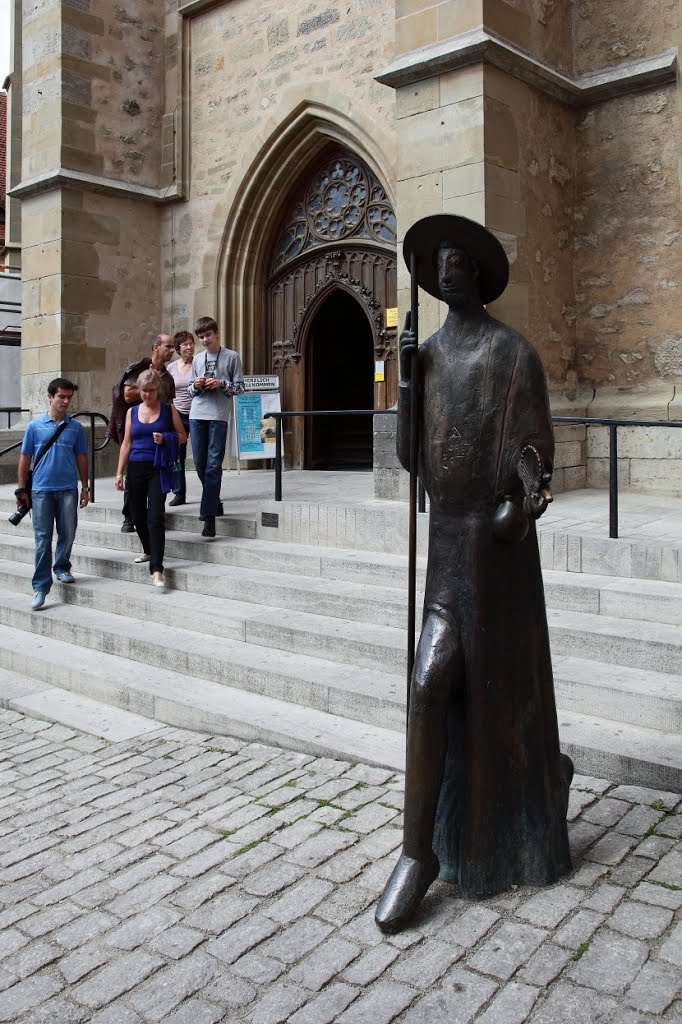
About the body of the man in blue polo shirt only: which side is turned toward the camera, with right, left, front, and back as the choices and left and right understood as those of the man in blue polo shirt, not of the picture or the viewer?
front

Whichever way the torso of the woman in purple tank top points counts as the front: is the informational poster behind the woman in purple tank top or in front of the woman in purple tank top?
behind

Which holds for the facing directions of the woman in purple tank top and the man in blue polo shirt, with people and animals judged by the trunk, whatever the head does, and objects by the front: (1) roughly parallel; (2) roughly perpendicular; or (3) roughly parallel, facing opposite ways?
roughly parallel

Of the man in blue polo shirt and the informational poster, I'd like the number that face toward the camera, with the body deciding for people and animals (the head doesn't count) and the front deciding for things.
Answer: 2

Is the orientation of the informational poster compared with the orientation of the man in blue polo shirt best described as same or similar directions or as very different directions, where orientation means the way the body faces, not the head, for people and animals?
same or similar directions

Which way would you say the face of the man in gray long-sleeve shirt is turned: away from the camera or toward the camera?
toward the camera

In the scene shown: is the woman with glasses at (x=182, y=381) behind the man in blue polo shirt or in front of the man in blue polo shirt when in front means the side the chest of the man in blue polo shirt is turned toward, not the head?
behind

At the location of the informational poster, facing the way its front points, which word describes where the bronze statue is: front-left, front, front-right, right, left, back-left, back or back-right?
front

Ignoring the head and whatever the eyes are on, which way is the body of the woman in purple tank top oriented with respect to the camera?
toward the camera

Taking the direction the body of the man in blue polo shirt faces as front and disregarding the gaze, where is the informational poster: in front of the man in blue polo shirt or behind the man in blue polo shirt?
behind

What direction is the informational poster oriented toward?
toward the camera

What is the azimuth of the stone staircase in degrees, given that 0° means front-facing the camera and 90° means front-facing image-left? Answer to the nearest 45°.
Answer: approximately 45°
